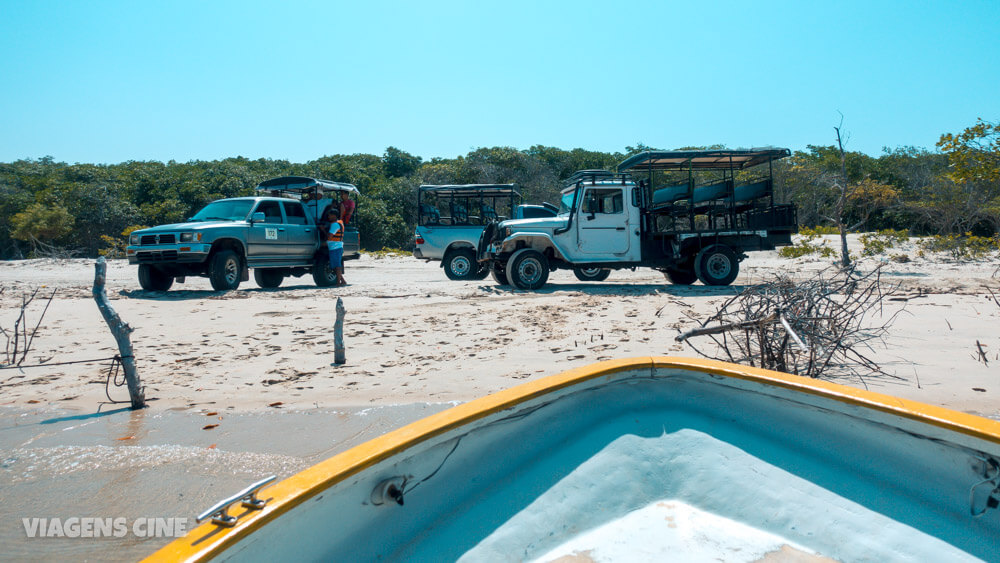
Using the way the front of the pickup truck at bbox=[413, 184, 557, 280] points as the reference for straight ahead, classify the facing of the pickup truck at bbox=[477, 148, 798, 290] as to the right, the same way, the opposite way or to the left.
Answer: the opposite way

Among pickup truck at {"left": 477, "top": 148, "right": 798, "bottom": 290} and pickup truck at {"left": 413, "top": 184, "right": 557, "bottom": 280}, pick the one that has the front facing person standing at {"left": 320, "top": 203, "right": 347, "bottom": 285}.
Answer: pickup truck at {"left": 477, "top": 148, "right": 798, "bottom": 290}

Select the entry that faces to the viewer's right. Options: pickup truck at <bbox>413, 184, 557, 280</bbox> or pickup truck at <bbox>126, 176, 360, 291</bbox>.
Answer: pickup truck at <bbox>413, 184, 557, 280</bbox>

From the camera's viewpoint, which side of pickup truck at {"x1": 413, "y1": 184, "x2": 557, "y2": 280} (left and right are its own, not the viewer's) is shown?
right

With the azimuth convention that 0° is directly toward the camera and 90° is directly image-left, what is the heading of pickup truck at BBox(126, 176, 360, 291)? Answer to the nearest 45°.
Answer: approximately 45°

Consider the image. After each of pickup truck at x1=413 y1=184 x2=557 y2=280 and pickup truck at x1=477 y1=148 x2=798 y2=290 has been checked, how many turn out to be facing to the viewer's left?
1

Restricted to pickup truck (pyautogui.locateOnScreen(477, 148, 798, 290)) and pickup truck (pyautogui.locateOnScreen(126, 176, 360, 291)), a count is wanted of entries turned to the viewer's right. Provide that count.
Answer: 0

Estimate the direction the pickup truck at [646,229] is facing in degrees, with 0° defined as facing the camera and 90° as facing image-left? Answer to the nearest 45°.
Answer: approximately 90°
